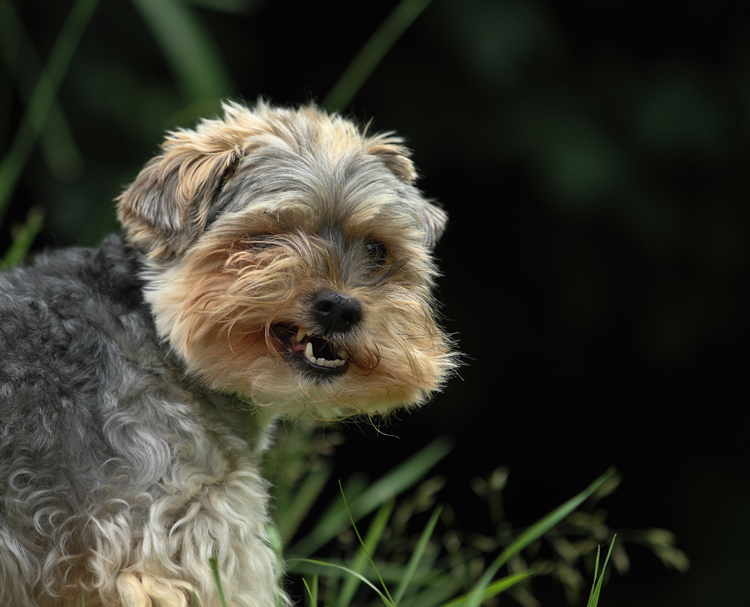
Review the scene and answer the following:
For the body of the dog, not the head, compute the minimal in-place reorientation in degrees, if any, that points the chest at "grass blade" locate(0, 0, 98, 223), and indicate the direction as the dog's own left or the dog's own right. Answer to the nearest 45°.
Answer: approximately 135° to the dog's own left

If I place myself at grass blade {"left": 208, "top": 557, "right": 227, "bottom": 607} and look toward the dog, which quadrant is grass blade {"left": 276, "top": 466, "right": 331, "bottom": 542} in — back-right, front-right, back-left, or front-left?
front-right

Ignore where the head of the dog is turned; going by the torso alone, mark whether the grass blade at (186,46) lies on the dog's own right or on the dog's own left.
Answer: on the dog's own left

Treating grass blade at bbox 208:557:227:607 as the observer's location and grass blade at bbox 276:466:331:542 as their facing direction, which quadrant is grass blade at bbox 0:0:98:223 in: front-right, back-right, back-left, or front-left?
front-left

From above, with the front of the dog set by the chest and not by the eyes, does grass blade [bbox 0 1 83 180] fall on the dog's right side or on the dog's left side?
on the dog's left side

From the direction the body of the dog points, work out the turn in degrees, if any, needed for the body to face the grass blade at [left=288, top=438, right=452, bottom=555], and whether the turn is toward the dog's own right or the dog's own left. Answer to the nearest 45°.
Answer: approximately 45° to the dog's own left

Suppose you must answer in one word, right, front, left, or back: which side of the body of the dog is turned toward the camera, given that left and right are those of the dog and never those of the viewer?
right

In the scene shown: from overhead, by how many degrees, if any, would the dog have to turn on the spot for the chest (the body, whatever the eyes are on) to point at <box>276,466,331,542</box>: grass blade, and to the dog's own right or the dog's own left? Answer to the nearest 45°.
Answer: approximately 45° to the dog's own left
